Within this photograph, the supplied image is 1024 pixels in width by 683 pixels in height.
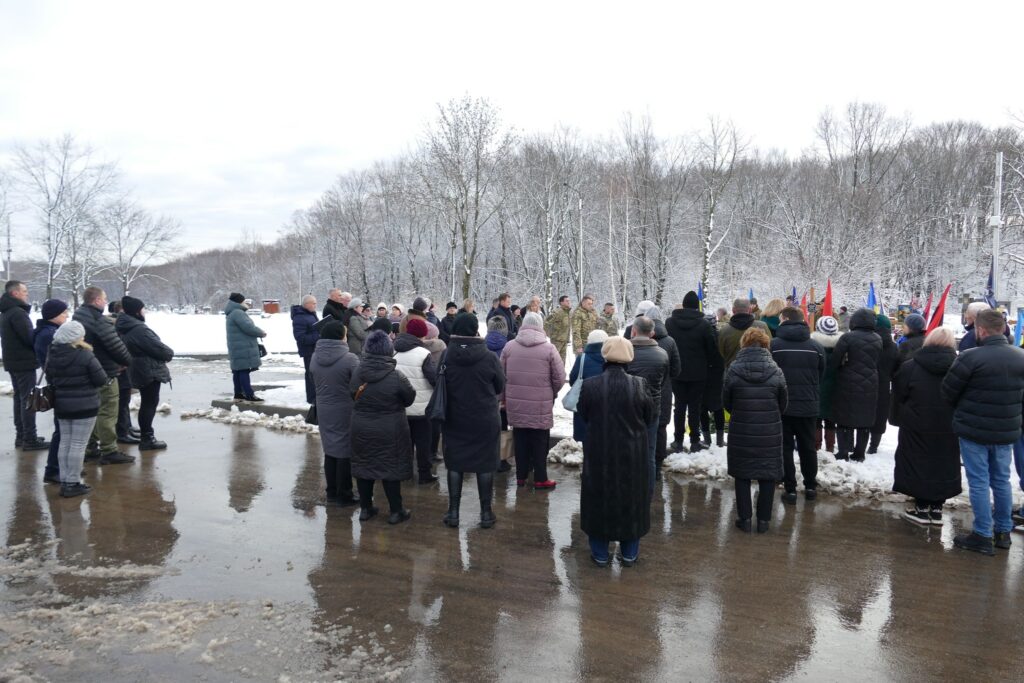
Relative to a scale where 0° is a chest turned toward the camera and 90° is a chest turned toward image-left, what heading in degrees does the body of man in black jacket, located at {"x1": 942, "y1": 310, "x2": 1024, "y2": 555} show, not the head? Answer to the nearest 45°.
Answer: approximately 135°

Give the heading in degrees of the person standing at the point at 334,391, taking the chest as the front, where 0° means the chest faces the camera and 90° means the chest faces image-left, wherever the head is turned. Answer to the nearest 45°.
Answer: approximately 225°

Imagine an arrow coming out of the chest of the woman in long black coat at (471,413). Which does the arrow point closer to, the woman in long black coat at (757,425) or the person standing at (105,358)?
the person standing

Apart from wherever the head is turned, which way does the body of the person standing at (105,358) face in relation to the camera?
to the viewer's right

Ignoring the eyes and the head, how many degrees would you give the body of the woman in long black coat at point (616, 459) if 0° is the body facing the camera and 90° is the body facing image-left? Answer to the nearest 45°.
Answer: approximately 180°

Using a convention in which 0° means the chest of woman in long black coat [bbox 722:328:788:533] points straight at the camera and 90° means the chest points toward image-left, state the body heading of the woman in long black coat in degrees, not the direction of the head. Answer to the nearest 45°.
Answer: approximately 180°

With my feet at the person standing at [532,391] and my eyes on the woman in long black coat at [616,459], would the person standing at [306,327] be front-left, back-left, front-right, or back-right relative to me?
back-right

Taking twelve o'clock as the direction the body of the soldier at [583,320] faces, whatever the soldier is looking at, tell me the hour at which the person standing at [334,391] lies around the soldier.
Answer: The person standing is roughly at 2 o'clock from the soldier.

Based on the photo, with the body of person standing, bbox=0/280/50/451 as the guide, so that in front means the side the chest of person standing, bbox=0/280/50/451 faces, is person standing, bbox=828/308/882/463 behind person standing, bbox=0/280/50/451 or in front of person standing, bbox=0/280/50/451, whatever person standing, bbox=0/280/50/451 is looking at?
in front

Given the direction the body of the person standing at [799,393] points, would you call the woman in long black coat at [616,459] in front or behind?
behind

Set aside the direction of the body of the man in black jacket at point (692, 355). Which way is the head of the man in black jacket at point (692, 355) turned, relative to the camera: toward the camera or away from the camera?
away from the camera

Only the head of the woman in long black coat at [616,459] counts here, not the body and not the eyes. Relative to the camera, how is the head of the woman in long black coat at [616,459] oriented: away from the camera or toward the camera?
away from the camera

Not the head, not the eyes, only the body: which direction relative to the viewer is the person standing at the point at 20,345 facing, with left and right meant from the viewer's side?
facing to the right of the viewer

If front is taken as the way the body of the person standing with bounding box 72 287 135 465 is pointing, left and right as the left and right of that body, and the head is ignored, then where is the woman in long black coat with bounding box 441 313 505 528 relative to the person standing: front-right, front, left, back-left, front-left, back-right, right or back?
front-right

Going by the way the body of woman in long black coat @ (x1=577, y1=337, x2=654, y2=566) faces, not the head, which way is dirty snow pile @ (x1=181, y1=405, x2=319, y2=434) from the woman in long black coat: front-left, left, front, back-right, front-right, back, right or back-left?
front-left

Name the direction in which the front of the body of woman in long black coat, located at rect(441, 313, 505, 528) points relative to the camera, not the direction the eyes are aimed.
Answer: away from the camera
